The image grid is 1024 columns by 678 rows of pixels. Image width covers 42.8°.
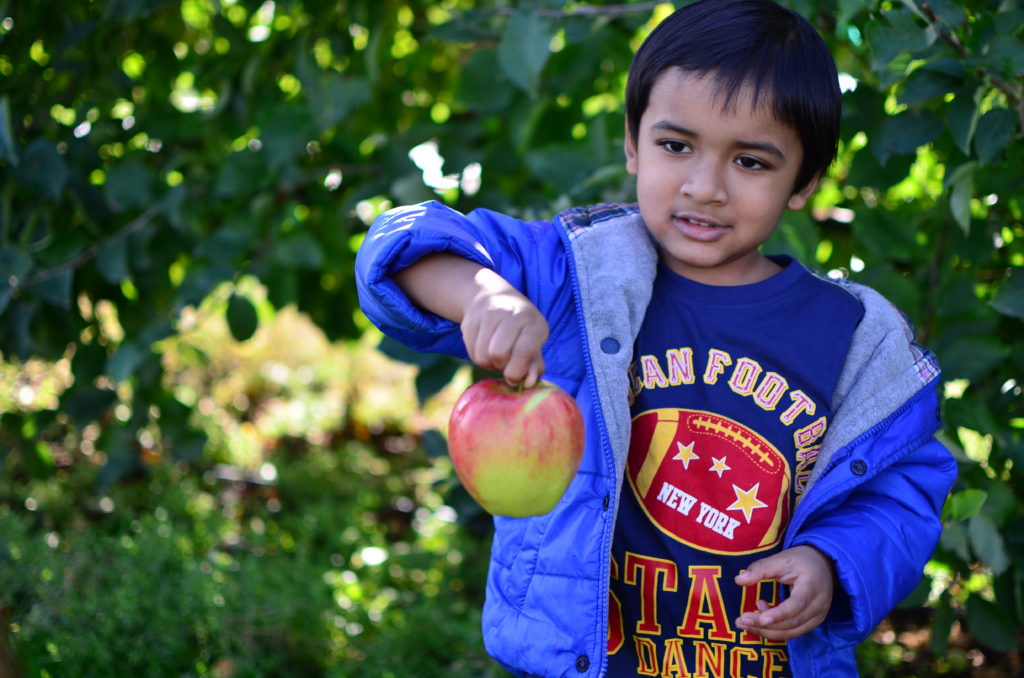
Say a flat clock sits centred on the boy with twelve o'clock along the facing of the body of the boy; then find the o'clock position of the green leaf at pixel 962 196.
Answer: The green leaf is roughly at 7 o'clock from the boy.

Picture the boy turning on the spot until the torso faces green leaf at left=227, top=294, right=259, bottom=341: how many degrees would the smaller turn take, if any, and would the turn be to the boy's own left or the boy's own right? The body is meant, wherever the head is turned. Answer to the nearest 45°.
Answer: approximately 135° to the boy's own right

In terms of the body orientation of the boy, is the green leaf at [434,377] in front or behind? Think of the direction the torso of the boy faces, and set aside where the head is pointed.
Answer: behind

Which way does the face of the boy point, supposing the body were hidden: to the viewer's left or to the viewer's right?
to the viewer's left

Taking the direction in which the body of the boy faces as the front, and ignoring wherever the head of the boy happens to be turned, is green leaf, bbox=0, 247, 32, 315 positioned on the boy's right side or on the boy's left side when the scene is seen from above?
on the boy's right side

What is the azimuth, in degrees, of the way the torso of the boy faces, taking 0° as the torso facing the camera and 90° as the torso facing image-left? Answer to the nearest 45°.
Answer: approximately 0°
